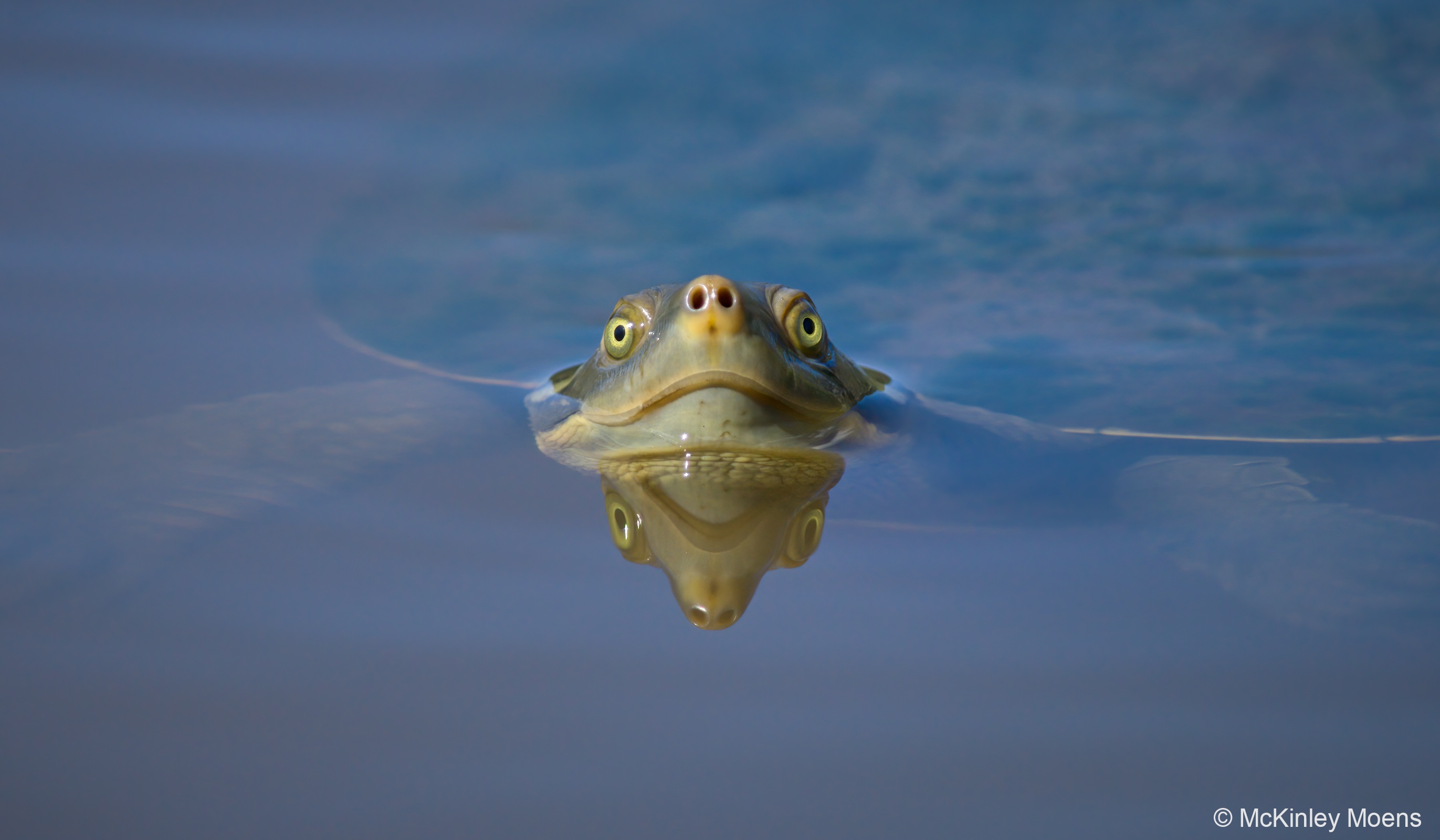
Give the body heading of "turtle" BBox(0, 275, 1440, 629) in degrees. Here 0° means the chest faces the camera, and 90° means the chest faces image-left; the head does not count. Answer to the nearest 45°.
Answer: approximately 0°
